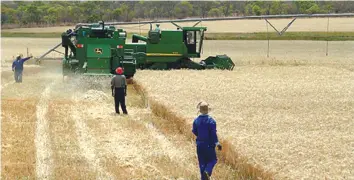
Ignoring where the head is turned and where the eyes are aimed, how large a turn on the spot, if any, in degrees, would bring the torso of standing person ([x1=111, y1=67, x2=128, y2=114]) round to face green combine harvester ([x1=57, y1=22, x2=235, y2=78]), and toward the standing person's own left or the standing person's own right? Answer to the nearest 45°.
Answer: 0° — they already face it

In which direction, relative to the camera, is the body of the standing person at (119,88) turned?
away from the camera

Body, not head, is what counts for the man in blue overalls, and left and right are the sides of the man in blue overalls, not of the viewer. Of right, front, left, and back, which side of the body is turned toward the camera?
back

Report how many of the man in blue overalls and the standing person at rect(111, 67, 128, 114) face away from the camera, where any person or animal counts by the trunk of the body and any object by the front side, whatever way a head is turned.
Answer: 2

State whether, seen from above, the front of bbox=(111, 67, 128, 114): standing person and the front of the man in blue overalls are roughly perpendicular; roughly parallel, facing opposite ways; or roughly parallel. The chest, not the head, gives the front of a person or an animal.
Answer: roughly parallel

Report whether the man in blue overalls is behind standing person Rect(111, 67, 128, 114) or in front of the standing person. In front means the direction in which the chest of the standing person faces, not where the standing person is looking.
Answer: behind

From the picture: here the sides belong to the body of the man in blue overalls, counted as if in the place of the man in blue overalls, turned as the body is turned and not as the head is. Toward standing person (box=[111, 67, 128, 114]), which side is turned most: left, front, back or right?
front
